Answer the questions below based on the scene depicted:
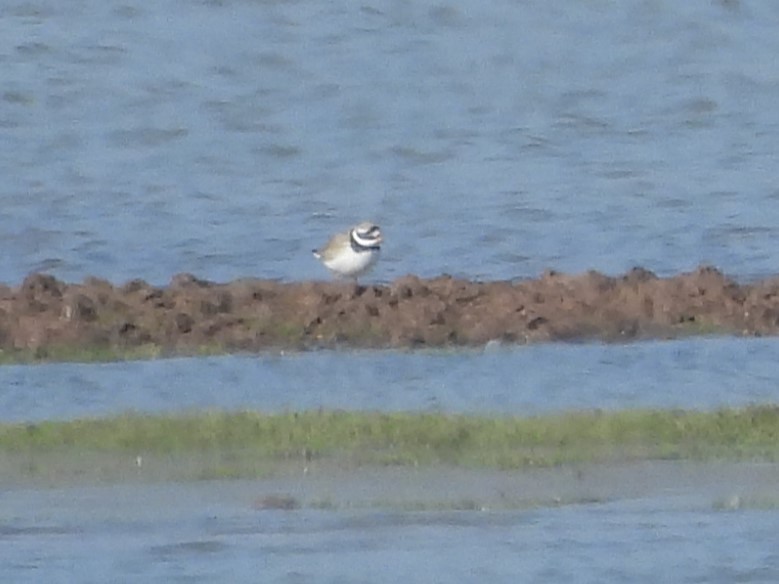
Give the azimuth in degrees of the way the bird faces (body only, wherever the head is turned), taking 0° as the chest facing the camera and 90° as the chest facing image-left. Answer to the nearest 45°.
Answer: approximately 270°

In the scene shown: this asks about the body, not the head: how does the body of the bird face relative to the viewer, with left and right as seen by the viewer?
facing to the right of the viewer
